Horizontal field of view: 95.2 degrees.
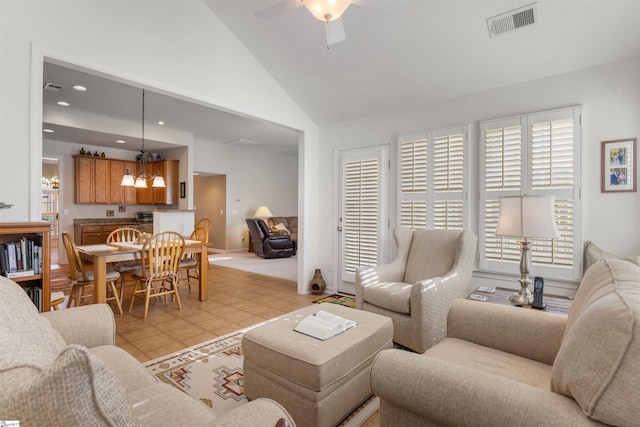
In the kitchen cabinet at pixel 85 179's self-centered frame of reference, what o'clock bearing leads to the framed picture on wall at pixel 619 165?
The framed picture on wall is roughly at 11 o'clock from the kitchen cabinet.

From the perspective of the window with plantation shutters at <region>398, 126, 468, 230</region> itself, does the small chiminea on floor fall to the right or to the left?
on its right

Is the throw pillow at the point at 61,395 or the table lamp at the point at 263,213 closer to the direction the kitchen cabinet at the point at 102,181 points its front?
the throw pillow

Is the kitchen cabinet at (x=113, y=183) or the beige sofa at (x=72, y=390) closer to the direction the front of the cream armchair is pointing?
the beige sofa

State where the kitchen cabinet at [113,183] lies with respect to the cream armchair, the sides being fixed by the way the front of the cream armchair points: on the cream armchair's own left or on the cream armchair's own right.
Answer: on the cream armchair's own right

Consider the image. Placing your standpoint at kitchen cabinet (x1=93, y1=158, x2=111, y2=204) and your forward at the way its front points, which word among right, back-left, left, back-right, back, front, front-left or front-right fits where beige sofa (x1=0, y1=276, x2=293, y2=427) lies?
front

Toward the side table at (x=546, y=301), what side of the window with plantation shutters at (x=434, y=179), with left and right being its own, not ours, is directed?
left

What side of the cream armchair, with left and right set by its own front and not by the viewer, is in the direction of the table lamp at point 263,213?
right

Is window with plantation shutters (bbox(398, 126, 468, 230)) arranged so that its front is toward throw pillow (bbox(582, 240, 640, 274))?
no

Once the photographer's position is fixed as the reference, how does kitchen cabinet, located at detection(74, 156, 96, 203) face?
facing the viewer

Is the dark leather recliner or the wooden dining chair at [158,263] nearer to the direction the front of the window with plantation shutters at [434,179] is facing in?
the wooden dining chair

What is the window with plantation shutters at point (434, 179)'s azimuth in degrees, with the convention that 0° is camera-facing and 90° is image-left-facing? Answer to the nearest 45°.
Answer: approximately 45°
